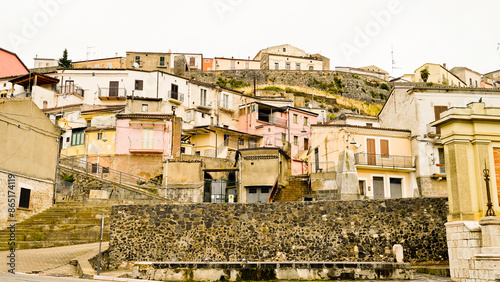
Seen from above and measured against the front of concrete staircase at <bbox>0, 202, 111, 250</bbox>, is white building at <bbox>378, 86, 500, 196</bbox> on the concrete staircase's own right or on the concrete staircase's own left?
on the concrete staircase's own left

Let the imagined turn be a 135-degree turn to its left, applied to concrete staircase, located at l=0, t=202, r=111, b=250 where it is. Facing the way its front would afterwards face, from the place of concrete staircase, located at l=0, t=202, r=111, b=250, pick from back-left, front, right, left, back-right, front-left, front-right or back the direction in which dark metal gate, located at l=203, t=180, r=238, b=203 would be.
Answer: front

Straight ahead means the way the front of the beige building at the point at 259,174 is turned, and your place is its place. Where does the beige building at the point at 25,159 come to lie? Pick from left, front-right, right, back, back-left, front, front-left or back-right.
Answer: front-right

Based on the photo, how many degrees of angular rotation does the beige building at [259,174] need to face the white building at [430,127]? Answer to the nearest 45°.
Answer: approximately 90° to its left

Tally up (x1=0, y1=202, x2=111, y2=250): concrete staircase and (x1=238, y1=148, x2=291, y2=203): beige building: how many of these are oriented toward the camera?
2

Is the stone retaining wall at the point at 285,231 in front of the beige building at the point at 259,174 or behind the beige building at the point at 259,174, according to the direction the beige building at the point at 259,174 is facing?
in front

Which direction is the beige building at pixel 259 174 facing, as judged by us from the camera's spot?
facing the viewer

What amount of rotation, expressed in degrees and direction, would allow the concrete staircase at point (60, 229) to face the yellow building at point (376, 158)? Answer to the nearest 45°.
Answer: approximately 90° to its left

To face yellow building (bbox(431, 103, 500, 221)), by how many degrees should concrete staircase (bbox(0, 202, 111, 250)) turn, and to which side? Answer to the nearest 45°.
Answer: approximately 45° to its left

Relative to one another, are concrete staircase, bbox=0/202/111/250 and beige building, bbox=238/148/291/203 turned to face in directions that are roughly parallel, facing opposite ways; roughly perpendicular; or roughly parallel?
roughly parallel

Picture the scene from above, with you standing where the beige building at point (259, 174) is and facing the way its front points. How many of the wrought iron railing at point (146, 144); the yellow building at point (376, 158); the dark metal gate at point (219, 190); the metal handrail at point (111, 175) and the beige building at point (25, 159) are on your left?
1

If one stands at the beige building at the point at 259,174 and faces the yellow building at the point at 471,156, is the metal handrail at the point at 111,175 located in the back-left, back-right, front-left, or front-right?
back-right
